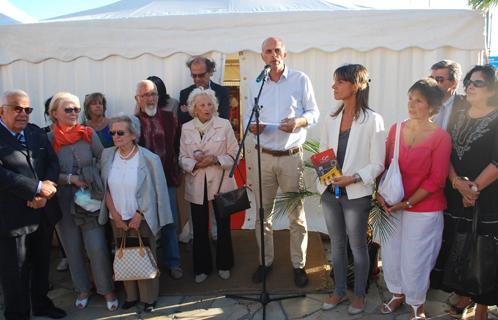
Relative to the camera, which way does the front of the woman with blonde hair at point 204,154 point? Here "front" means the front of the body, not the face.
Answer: toward the camera

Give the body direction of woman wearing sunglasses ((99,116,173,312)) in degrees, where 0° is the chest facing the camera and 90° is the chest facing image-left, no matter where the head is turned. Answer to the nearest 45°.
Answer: approximately 45°

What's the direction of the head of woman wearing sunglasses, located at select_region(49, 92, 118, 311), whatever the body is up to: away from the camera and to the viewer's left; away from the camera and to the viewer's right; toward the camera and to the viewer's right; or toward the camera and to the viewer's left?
toward the camera and to the viewer's right

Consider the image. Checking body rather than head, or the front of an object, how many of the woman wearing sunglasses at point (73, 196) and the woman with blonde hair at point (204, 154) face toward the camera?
2

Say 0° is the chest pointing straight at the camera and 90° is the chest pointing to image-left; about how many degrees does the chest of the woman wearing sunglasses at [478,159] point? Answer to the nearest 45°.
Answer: approximately 45°

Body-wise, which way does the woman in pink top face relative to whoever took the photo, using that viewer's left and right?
facing the viewer and to the left of the viewer

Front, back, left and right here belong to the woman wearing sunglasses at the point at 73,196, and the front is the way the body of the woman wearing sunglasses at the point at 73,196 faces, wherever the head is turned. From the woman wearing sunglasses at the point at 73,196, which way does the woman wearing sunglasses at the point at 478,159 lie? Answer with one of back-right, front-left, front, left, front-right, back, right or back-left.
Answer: front-left

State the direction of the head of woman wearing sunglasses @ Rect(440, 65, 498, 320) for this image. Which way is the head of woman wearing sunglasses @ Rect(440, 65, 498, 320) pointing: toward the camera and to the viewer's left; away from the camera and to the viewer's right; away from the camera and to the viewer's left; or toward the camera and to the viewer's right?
toward the camera and to the viewer's left

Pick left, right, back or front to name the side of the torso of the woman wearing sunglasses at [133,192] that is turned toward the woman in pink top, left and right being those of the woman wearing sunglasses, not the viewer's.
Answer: left

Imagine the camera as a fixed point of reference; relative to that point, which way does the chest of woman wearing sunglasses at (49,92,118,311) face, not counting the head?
toward the camera

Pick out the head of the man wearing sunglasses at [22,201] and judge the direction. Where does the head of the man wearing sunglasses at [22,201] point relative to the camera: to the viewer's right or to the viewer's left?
to the viewer's right

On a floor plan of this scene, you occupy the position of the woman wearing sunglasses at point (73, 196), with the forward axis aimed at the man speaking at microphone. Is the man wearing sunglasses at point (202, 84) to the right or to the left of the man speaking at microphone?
left

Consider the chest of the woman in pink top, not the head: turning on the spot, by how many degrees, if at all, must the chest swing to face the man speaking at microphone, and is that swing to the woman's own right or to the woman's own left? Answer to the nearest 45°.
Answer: approximately 45° to the woman's own right

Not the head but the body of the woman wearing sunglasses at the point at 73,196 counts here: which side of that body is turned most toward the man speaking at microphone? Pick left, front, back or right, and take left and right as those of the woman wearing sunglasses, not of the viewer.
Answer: left
